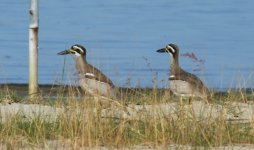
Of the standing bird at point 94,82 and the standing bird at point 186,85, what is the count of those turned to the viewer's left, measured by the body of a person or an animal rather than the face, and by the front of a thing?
2

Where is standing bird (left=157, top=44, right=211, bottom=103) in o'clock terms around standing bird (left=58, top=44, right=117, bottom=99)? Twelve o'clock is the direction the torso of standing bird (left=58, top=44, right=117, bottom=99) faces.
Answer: standing bird (left=157, top=44, right=211, bottom=103) is roughly at 6 o'clock from standing bird (left=58, top=44, right=117, bottom=99).

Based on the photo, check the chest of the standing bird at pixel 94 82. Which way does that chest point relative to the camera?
to the viewer's left

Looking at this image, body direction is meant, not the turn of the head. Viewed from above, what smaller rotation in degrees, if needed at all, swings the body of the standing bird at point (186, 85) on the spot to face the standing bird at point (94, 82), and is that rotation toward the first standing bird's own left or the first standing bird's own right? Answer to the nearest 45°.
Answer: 0° — it already faces it

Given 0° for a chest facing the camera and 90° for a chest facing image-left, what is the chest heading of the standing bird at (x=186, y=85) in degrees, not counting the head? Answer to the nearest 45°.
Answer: approximately 90°
